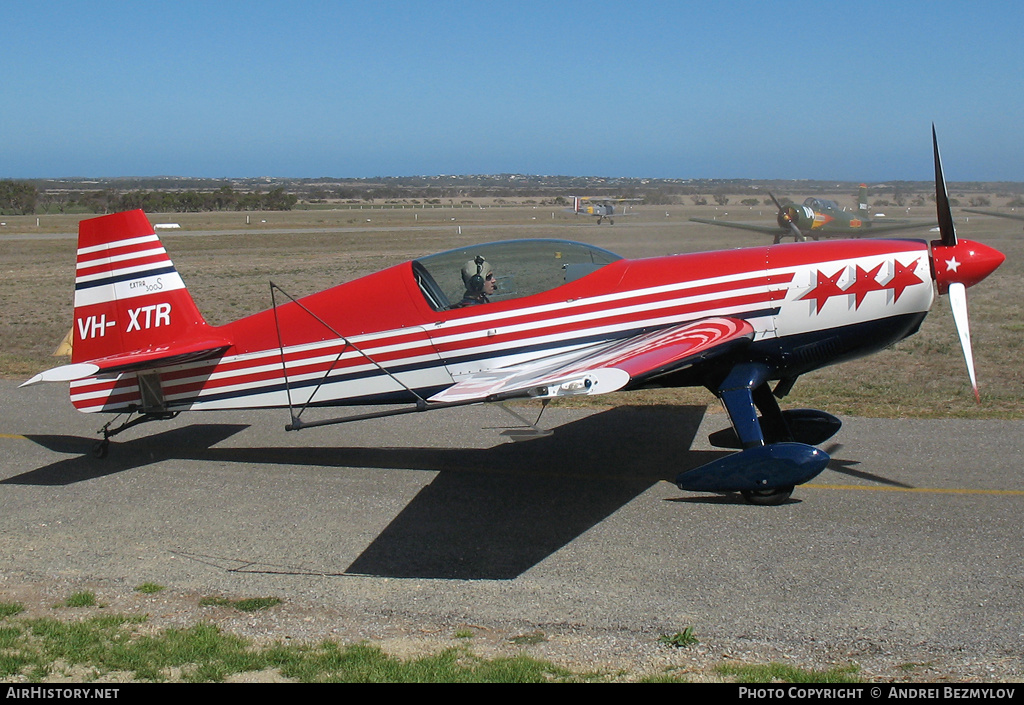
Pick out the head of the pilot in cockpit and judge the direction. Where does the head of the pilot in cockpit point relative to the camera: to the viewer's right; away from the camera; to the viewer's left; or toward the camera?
to the viewer's right

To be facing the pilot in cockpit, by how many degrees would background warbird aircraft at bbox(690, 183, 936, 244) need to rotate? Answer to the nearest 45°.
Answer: approximately 45° to its left

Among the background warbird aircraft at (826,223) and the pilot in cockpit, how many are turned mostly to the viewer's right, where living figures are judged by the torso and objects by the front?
1

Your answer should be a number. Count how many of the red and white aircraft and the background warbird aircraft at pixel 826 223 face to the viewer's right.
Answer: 1

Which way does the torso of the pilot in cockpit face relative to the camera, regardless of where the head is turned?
to the viewer's right

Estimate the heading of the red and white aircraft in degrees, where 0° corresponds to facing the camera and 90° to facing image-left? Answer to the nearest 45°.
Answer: approximately 270°

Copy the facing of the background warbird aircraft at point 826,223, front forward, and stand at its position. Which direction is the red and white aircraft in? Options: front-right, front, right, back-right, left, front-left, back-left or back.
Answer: front-left

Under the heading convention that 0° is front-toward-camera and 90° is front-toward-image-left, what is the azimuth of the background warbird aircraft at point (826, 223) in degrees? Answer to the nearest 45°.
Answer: approximately 45°

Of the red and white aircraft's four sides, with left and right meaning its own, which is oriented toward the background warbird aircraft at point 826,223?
left

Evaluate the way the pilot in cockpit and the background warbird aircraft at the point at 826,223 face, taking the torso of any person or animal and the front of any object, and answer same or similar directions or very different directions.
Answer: very different directions
